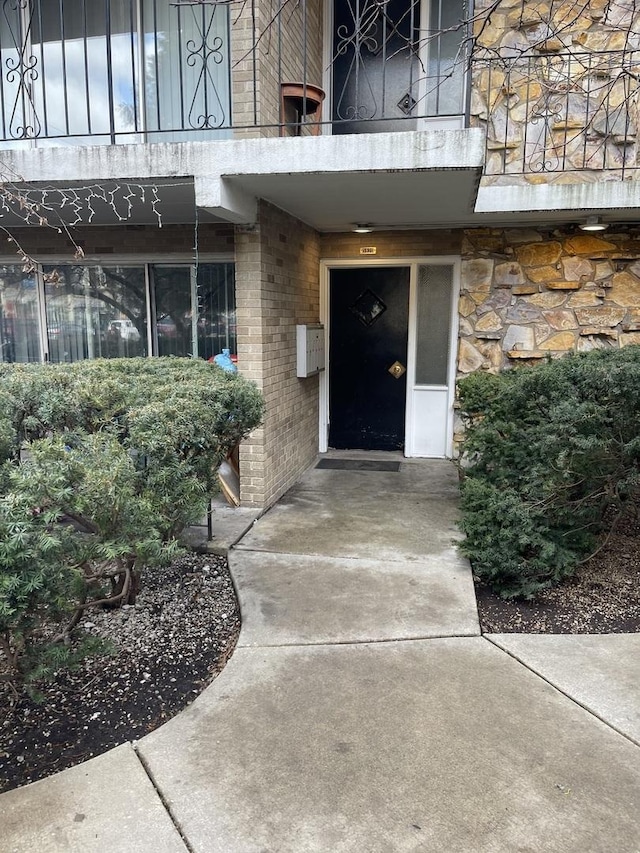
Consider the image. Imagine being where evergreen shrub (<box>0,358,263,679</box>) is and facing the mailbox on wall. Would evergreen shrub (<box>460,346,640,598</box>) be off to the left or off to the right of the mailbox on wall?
right

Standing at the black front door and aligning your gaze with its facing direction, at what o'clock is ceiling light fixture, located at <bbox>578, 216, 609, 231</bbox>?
The ceiling light fixture is roughly at 10 o'clock from the black front door.

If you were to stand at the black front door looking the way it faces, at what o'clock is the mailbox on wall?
The mailbox on wall is roughly at 1 o'clock from the black front door.

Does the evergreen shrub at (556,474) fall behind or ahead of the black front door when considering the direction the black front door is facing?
ahead

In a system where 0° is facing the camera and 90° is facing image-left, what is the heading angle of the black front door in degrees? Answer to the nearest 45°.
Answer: approximately 0°

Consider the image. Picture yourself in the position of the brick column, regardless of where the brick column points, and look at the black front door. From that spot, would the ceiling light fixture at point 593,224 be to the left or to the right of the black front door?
right

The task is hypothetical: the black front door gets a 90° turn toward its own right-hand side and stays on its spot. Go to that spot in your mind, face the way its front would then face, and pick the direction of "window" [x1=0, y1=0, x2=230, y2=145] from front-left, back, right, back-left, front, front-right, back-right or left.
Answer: front-left

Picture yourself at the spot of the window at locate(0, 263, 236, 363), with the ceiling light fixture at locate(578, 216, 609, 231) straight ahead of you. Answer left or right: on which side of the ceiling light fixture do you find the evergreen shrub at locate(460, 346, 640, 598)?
right

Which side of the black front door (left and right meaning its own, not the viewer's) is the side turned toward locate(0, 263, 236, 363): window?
right

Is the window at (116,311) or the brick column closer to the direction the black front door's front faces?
the brick column
